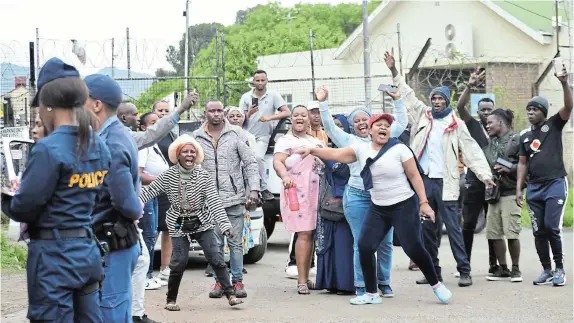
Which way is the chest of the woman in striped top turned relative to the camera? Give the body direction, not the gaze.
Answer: toward the camera

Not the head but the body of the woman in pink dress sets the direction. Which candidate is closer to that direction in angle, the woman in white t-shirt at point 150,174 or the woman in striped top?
the woman in striped top

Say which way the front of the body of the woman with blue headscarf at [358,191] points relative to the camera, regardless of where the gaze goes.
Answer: toward the camera

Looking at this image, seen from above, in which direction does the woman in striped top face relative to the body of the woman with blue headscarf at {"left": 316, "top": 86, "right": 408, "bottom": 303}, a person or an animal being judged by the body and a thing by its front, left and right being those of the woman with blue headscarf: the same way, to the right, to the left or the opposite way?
the same way

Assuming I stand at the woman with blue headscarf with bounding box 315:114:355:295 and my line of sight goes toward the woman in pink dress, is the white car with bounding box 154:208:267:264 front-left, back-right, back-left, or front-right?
front-right

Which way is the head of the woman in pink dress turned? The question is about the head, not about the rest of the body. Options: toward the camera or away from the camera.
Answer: toward the camera

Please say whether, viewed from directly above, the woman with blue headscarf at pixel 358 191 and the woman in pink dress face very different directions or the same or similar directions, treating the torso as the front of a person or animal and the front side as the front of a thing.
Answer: same or similar directions

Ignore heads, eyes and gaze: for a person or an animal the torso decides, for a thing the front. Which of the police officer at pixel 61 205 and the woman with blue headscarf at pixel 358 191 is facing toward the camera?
the woman with blue headscarf

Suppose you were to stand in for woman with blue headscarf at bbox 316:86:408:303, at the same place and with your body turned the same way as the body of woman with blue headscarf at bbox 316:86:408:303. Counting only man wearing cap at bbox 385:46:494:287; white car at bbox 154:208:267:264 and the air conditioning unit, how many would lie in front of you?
0

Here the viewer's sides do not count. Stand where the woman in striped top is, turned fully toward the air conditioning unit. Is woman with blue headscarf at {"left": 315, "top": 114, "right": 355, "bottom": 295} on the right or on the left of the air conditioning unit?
right

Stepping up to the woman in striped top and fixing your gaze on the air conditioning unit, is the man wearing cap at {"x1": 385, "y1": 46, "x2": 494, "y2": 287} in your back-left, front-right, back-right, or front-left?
front-right

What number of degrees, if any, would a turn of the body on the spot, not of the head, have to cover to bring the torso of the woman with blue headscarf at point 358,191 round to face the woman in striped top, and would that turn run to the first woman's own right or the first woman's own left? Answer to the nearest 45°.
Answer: approximately 45° to the first woman's own right

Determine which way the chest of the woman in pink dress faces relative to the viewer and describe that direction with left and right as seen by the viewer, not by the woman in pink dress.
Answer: facing the viewer

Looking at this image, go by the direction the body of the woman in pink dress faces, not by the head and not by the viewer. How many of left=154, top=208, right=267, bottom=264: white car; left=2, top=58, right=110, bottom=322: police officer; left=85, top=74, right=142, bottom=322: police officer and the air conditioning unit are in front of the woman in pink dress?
2
